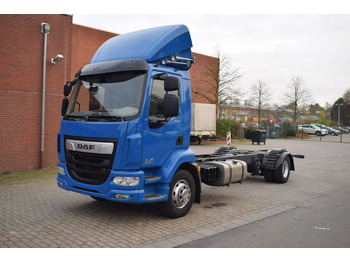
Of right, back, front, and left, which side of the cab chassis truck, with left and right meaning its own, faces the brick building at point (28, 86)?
right

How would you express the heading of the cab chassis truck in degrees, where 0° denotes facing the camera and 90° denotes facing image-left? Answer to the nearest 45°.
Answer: approximately 45°

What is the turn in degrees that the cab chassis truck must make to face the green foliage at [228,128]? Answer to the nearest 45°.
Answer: approximately 135° to its right

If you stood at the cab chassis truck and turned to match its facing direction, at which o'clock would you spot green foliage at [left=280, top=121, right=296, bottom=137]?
The green foliage is roughly at 5 o'clock from the cab chassis truck.
